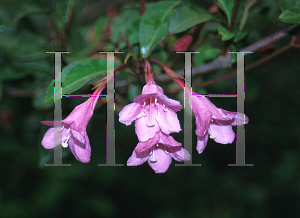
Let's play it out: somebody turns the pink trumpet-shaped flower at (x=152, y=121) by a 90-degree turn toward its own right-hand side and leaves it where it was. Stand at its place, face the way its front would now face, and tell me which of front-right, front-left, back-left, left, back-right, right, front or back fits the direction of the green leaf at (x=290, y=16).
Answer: back

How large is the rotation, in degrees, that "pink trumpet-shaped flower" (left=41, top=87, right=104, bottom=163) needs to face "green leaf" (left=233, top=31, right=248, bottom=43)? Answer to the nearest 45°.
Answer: approximately 135° to its left

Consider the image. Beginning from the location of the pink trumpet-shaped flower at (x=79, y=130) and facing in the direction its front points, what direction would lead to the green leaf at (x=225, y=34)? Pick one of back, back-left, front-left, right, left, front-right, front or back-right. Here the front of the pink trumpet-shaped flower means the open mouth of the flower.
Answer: back-left

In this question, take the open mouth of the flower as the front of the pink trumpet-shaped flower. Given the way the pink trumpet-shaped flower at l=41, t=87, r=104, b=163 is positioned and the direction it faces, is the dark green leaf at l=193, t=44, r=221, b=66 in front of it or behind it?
behind

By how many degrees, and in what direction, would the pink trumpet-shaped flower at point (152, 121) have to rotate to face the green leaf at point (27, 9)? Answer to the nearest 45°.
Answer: approximately 135° to its right
